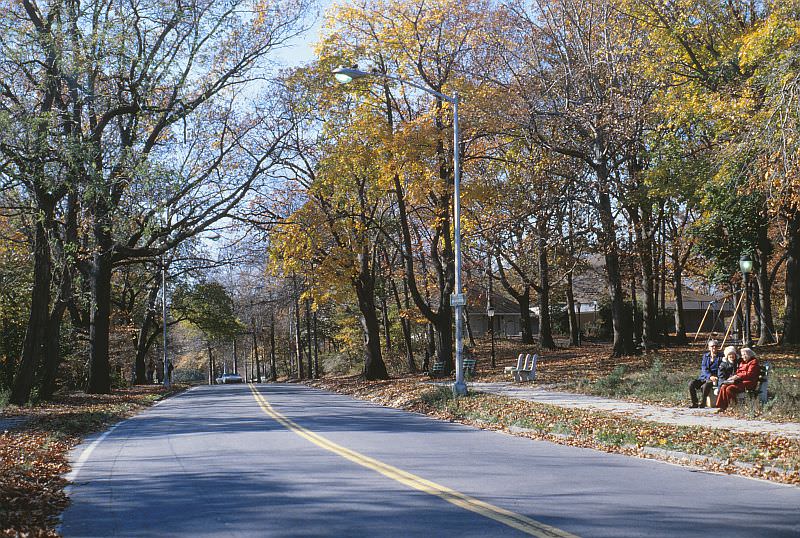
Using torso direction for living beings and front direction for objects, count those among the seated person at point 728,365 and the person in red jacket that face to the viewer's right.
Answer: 0

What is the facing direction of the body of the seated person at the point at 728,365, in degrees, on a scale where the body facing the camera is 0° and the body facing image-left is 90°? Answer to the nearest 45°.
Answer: approximately 45°

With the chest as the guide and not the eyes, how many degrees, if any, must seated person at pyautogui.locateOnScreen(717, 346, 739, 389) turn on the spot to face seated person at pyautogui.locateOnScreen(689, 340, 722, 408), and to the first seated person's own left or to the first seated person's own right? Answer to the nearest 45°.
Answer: approximately 90° to the first seated person's own right

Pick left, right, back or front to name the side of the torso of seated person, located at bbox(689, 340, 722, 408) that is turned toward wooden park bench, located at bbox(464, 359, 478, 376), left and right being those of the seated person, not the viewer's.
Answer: right

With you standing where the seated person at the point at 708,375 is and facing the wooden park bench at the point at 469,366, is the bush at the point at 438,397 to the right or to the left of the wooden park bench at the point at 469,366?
left

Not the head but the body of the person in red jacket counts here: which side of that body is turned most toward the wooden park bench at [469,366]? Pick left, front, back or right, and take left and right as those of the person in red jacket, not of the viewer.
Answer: right

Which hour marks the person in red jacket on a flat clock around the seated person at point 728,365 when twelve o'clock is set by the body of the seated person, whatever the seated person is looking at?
The person in red jacket is roughly at 10 o'clock from the seated person.

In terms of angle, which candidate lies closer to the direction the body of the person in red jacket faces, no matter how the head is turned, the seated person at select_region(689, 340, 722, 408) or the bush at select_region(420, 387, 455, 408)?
the bush
